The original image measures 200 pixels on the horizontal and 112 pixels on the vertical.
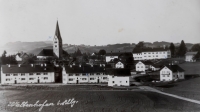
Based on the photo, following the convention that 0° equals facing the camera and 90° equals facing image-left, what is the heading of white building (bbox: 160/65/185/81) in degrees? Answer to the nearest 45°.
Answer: approximately 45°

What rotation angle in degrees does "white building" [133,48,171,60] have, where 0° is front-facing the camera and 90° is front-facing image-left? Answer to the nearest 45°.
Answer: approximately 0°

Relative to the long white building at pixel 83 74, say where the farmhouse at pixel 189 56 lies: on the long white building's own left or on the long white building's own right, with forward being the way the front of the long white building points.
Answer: on the long white building's own left

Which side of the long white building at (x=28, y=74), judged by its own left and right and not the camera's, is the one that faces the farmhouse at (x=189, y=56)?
left
